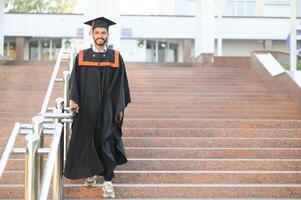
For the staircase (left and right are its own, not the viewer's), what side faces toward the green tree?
back

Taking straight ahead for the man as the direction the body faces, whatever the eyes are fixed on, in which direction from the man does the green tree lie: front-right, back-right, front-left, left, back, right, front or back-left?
back

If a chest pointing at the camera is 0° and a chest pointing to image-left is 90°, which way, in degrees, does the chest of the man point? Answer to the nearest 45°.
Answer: approximately 0°

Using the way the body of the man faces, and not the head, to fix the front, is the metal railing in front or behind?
in front

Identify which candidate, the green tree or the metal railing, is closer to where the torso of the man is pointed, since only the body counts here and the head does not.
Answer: the metal railing

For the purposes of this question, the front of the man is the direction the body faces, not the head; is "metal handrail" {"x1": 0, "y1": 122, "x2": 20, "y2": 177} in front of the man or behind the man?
in front
